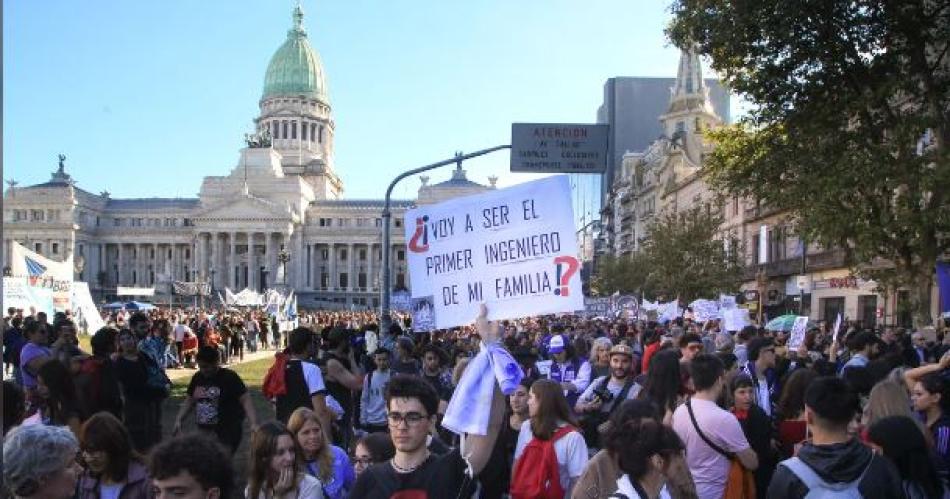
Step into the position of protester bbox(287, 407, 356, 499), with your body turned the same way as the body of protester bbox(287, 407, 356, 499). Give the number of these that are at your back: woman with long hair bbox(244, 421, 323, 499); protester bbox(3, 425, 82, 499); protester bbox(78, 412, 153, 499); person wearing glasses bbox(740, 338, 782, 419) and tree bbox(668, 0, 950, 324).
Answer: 2

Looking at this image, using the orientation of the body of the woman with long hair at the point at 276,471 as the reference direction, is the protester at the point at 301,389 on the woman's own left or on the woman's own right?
on the woman's own left

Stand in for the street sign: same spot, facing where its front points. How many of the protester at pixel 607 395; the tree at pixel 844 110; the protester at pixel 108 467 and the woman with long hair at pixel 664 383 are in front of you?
3

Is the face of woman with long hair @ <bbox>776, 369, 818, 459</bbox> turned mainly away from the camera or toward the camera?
away from the camera

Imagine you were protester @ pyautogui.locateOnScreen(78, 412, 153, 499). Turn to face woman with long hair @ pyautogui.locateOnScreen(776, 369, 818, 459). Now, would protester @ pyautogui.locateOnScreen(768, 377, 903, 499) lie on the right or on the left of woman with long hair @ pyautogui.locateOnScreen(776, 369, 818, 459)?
right

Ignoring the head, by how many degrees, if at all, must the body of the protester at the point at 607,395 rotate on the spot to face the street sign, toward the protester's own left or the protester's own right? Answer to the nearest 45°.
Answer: approximately 180°

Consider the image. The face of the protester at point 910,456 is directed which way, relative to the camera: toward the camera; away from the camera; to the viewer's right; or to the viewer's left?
away from the camera

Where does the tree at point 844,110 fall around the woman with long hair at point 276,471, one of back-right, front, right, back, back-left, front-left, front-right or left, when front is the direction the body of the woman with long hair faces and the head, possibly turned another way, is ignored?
left

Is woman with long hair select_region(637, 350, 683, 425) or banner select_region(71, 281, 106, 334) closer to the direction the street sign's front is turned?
the woman with long hair

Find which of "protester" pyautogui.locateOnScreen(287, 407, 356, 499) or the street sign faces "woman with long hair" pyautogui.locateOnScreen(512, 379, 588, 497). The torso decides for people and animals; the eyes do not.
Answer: the street sign

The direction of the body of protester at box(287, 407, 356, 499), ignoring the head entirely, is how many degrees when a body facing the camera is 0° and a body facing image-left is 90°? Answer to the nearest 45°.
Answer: approximately 45°

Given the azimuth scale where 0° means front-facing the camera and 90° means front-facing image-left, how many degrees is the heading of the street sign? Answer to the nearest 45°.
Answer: approximately 0°
